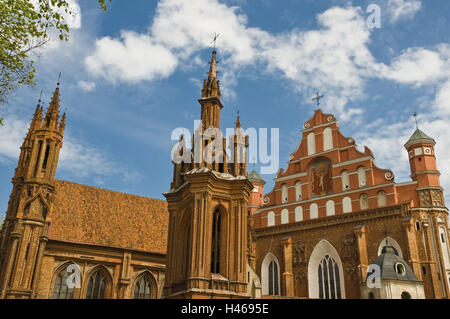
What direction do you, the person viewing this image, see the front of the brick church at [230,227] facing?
facing the viewer and to the left of the viewer
